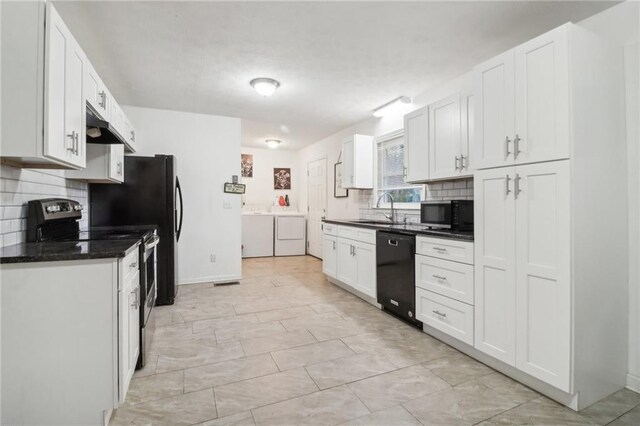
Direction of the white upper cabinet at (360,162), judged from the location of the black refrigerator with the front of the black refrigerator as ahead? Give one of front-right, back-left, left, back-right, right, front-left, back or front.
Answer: front

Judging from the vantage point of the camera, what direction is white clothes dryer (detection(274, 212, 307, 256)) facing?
facing the viewer

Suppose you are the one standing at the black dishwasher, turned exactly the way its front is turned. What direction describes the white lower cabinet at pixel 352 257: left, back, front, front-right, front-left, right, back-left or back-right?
right

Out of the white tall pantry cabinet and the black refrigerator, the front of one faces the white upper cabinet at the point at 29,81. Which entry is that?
the white tall pantry cabinet

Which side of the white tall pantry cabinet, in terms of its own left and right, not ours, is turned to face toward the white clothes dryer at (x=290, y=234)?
right

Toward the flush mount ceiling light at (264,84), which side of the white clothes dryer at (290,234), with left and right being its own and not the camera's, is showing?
front

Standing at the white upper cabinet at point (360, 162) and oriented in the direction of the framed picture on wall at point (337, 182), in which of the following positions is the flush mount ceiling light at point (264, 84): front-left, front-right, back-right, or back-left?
back-left

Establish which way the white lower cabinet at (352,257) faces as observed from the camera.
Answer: facing the viewer and to the left of the viewer

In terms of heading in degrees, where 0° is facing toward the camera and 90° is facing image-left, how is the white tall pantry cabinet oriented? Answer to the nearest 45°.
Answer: approximately 45°

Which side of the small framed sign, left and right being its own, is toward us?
front

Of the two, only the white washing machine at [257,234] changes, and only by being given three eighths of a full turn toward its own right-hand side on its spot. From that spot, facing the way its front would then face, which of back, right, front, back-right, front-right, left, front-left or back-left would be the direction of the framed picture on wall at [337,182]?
back

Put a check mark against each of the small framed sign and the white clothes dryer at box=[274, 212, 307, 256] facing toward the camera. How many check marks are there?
2

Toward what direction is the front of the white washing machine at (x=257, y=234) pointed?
toward the camera

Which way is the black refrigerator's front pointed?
to the viewer's right

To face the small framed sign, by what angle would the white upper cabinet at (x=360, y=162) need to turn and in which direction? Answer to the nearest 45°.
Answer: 0° — it already faces it

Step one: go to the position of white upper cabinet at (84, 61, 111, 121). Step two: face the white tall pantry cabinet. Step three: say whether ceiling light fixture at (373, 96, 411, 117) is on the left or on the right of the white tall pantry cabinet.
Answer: left

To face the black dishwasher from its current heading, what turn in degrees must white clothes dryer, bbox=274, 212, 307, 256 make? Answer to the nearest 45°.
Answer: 0° — it already faces it

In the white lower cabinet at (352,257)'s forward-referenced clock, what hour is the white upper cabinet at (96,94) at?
The white upper cabinet is roughly at 12 o'clock from the white lower cabinet.

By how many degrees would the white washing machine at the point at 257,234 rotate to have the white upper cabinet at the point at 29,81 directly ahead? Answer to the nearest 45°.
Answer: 0° — it already faces it
